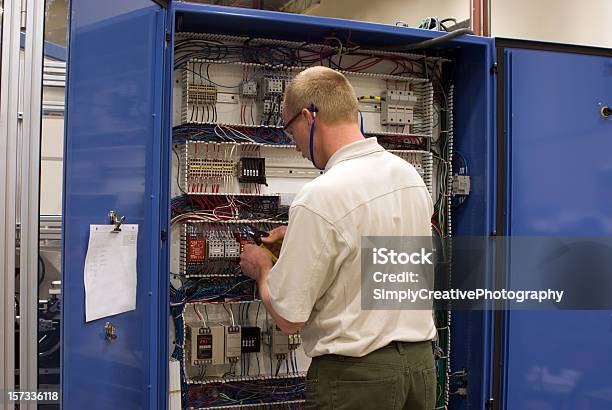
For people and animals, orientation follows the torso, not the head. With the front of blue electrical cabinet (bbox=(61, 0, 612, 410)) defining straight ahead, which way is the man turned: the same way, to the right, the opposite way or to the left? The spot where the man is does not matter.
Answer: the opposite way

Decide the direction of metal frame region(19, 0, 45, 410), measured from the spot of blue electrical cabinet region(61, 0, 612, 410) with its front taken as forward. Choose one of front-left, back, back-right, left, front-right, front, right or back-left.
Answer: right

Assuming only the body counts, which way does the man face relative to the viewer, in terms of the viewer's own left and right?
facing away from the viewer and to the left of the viewer

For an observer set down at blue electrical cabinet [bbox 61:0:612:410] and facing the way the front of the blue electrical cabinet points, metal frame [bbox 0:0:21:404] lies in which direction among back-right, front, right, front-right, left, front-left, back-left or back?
right

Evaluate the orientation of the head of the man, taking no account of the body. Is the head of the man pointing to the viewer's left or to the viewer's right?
to the viewer's left
